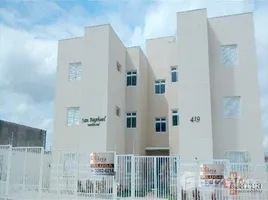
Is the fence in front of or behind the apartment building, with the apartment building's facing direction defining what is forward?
in front

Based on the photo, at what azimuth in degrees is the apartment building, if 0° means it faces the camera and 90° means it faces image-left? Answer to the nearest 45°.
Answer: approximately 0°
